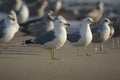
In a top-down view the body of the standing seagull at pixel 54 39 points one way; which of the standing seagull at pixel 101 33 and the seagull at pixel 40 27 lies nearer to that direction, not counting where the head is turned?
the standing seagull

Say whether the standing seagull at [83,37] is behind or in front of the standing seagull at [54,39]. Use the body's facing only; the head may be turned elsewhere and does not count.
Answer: in front

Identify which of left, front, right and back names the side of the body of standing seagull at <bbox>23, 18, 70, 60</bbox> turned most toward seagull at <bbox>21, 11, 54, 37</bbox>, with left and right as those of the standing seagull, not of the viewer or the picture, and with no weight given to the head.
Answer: left

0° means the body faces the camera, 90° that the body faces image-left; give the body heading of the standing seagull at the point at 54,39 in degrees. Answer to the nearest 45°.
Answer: approximately 270°
